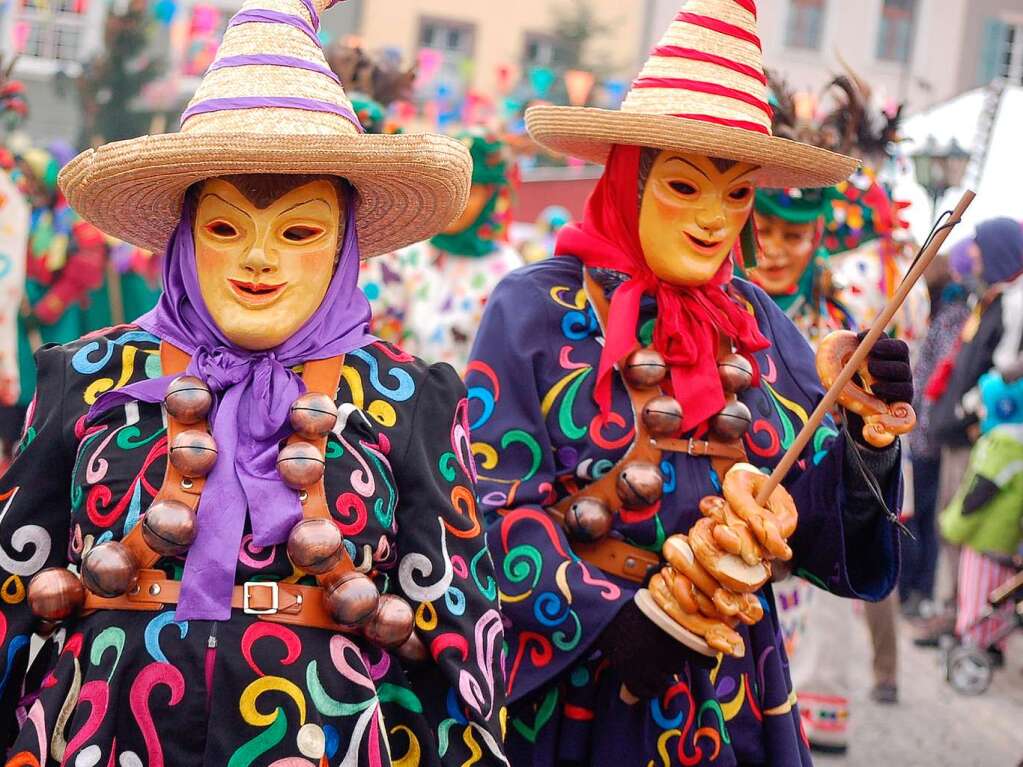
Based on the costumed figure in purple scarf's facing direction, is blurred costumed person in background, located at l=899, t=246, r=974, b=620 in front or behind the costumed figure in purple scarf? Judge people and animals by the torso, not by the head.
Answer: behind

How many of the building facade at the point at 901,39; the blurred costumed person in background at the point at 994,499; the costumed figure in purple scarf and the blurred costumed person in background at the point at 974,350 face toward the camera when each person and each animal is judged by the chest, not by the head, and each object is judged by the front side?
2

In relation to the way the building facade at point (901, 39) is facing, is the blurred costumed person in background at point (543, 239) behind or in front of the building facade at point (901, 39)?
in front

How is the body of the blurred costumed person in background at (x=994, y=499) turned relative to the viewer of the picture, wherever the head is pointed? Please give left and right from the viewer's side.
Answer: facing to the left of the viewer

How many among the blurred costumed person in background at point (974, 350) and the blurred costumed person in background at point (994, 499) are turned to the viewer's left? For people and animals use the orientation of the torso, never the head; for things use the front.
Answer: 2

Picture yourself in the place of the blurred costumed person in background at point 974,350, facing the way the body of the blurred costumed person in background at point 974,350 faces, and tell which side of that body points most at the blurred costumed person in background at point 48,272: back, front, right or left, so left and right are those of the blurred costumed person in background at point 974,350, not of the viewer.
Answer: front

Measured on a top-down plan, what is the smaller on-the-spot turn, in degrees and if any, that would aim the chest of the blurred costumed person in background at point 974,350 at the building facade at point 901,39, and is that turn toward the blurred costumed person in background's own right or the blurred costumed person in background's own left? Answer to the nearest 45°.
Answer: approximately 90° to the blurred costumed person in background's own right

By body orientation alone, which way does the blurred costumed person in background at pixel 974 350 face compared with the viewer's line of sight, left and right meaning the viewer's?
facing to the left of the viewer

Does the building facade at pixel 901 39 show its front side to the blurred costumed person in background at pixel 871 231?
yes

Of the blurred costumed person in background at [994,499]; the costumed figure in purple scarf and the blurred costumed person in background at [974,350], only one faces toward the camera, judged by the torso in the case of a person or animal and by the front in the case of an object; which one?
the costumed figure in purple scarf

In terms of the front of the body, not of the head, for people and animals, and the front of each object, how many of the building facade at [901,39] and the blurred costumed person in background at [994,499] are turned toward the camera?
1

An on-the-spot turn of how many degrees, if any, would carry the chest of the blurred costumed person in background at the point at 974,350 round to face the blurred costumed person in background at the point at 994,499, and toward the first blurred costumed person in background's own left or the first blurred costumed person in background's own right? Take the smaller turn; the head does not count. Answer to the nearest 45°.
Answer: approximately 90° to the first blurred costumed person in background's own left

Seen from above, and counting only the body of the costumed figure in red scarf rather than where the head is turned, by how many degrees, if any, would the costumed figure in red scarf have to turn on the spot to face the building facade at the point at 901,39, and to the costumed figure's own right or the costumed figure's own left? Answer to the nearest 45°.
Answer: approximately 135° to the costumed figure's own left

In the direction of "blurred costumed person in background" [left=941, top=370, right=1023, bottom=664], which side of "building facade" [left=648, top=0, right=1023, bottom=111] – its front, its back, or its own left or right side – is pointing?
front

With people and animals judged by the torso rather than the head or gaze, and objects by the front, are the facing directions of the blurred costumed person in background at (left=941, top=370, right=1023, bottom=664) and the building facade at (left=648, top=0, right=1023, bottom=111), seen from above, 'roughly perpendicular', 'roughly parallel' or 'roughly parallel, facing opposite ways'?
roughly perpendicular
